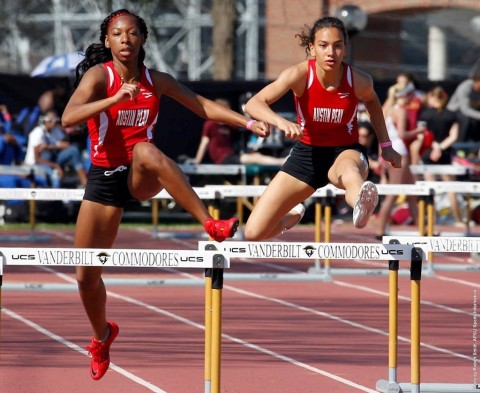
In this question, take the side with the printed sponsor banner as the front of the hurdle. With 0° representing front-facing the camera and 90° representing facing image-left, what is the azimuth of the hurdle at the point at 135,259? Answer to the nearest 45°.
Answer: approximately 0°

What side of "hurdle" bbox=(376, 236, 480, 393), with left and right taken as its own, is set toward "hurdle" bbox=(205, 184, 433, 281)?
back

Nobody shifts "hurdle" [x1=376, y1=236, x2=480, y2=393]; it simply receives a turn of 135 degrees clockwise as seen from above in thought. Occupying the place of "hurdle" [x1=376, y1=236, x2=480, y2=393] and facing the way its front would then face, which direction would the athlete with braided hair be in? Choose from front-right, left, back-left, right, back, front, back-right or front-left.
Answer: front-left
